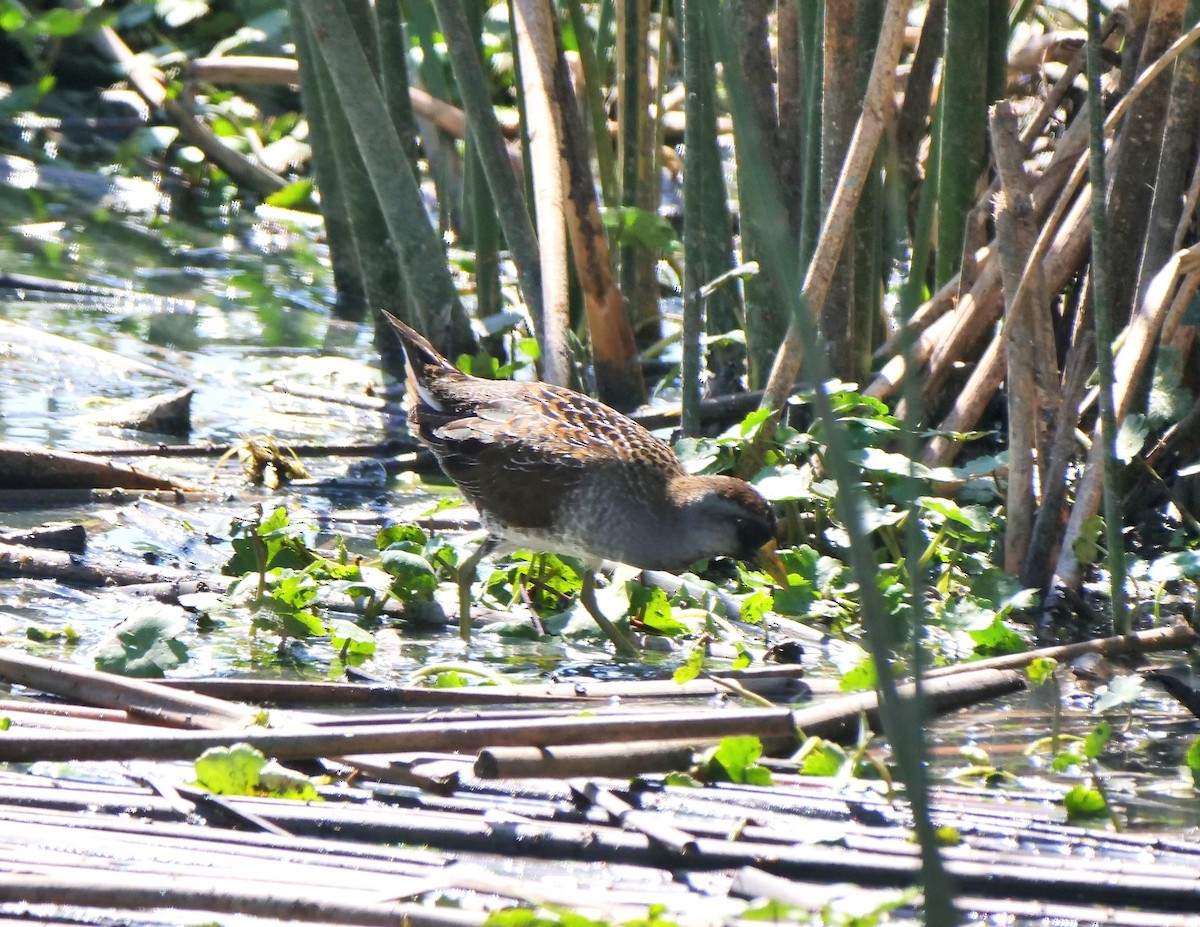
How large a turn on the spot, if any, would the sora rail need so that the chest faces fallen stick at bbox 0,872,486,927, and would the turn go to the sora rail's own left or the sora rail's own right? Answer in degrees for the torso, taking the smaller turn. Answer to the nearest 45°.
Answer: approximately 90° to the sora rail's own right

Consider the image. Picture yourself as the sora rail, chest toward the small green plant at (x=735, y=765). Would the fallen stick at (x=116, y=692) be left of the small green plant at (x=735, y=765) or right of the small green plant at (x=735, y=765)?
right

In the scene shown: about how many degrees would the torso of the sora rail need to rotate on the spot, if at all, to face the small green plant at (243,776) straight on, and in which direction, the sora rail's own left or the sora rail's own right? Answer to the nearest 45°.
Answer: approximately 90° to the sora rail's own right

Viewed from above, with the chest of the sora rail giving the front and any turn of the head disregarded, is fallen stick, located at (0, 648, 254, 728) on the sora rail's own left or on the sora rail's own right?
on the sora rail's own right

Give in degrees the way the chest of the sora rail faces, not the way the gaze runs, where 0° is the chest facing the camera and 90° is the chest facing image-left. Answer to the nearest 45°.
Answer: approximately 270°

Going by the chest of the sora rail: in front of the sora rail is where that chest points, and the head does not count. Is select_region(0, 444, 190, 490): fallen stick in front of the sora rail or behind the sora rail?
behind

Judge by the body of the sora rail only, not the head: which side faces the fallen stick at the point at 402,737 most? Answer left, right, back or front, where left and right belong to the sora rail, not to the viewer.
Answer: right

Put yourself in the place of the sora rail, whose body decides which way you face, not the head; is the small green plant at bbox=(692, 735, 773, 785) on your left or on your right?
on your right

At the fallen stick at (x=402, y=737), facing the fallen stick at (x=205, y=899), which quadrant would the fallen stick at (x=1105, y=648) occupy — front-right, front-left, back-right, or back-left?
back-left

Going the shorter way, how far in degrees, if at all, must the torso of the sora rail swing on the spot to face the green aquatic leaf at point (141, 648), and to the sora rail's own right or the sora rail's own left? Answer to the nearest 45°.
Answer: approximately 135° to the sora rail's own right
